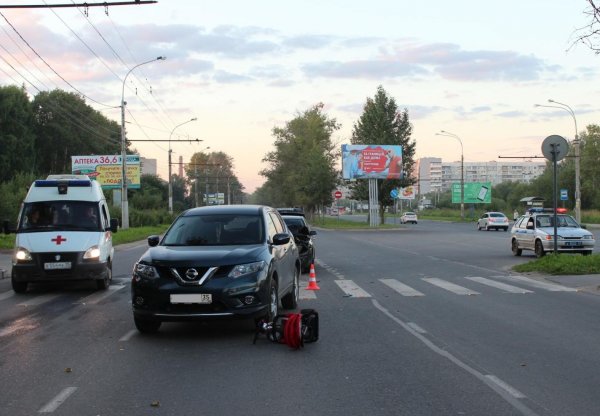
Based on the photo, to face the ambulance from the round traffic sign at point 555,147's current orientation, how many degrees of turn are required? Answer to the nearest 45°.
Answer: approximately 135° to its left

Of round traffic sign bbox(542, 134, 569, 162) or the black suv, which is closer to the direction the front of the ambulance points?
the black suv

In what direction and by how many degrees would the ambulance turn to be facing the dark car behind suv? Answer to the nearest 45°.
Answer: approximately 90° to its left

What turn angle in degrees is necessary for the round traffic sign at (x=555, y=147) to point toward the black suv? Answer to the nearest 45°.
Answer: approximately 180°

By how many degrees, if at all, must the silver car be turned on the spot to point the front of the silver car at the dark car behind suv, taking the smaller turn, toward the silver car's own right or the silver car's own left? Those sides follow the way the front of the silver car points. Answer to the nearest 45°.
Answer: approximately 90° to the silver car's own right

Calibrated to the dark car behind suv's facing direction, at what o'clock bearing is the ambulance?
The ambulance is roughly at 2 o'clock from the dark car behind suv.

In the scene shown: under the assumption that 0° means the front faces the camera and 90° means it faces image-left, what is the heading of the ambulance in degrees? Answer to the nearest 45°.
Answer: approximately 0°

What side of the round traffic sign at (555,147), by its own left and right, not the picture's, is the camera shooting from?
back
